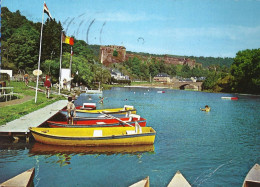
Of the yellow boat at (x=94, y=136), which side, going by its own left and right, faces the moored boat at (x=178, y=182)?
left

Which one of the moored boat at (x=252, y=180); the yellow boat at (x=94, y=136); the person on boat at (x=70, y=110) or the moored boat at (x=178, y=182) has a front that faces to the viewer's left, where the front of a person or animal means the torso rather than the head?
the yellow boat

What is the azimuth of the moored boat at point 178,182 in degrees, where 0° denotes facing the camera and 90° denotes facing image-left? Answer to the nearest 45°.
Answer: approximately 180°

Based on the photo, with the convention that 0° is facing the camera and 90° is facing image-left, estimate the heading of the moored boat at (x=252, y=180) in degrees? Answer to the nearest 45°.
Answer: approximately 180°

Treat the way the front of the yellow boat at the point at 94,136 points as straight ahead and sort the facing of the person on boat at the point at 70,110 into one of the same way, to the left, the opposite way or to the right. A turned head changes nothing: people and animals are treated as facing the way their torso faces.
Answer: to the right

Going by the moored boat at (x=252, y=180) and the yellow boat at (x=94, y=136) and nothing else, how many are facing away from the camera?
1

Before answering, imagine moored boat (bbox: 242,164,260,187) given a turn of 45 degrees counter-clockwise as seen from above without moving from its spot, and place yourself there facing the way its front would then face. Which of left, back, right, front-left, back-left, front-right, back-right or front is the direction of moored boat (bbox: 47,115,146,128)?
front

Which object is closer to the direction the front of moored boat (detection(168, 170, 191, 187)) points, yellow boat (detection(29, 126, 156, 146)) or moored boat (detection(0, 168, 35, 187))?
the yellow boat

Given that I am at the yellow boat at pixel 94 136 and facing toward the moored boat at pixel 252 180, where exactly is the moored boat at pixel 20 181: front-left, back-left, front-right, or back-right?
front-right
